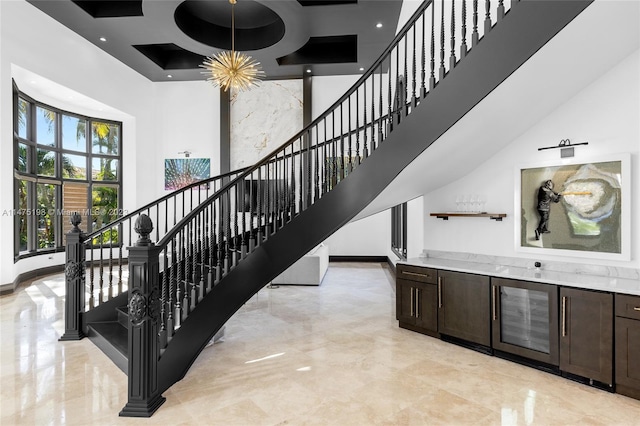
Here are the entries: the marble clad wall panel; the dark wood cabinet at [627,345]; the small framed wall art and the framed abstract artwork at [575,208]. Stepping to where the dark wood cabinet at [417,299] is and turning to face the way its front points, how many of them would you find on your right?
2

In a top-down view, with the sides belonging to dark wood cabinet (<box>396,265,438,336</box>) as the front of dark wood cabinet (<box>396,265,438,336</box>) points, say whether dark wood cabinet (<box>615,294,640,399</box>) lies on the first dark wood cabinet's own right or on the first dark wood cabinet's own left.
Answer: on the first dark wood cabinet's own left

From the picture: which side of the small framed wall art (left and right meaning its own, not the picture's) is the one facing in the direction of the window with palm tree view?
right

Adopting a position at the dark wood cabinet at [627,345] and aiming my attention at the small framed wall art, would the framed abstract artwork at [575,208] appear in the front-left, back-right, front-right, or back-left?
front-right

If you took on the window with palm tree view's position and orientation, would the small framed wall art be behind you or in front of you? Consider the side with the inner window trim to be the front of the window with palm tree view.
in front

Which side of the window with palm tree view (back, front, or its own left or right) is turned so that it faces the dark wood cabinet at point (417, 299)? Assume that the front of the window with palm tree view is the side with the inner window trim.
front

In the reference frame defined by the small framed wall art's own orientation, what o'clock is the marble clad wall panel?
The marble clad wall panel is roughly at 10 o'clock from the small framed wall art.

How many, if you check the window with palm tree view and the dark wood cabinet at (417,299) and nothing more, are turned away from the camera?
0

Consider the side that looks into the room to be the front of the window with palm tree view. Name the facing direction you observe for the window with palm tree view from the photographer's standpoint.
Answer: facing the viewer and to the right of the viewer

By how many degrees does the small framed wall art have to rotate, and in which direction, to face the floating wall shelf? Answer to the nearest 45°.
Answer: approximately 45° to its left

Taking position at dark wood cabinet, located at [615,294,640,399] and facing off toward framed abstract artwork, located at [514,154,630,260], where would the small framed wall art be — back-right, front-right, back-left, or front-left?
front-left

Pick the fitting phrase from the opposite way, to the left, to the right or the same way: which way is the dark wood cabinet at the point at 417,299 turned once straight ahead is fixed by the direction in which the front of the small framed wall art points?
to the right

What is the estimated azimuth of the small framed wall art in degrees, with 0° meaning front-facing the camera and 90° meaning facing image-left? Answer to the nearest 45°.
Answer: approximately 0°

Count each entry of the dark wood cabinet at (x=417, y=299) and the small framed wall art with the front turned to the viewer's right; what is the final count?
0

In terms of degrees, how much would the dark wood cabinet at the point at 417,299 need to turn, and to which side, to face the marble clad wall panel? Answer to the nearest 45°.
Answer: approximately 90° to its right

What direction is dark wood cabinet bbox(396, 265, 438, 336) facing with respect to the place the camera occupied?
facing the viewer and to the left of the viewer

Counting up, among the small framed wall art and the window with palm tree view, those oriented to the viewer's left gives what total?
0
